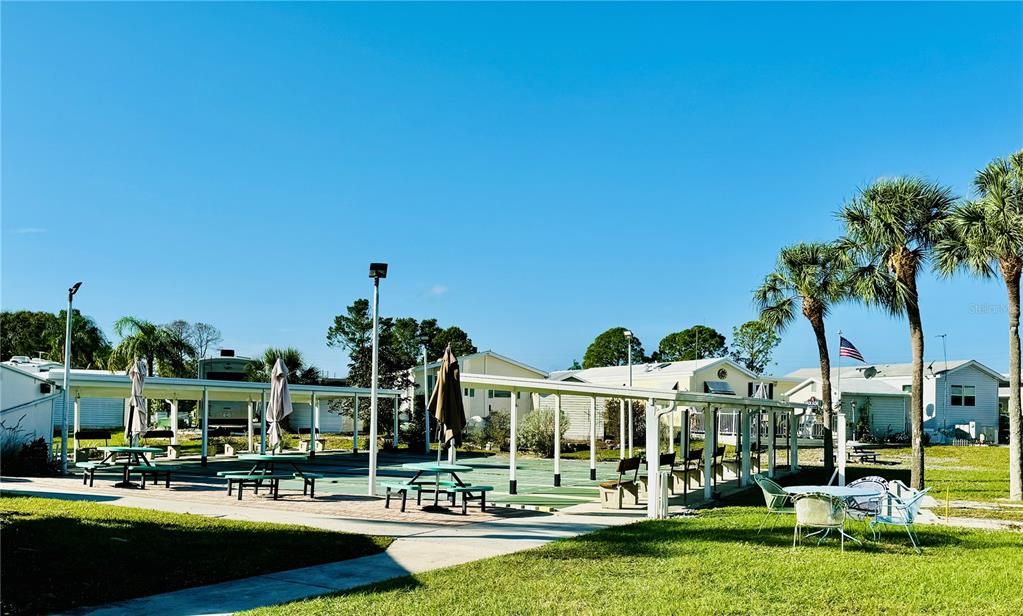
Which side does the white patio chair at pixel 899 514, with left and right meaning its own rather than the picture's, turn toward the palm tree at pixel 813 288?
right

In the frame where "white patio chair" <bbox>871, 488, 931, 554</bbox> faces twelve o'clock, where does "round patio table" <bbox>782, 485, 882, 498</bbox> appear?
The round patio table is roughly at 11 o'clock from the white patio chair.

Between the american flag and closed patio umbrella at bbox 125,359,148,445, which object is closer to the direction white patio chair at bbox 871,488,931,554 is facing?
the closed patio umbrella

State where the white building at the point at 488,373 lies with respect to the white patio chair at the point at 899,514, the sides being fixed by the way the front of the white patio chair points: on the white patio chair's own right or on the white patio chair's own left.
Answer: on the white patio chair's own right

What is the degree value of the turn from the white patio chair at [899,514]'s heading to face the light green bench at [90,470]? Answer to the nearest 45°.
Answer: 0° — it already faces it

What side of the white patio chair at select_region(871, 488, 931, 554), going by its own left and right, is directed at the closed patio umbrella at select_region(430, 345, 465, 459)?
front

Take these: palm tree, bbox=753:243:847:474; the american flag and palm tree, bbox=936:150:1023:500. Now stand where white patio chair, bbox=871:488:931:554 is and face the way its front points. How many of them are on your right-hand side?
3

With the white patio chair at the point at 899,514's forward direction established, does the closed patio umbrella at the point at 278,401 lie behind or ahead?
ahead

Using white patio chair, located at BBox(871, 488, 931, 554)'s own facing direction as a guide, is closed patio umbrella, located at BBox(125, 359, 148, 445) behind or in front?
in front

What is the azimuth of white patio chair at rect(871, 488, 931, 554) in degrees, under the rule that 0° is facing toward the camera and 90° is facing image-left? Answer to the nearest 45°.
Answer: approximately 90°

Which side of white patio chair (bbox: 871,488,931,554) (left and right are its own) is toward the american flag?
right

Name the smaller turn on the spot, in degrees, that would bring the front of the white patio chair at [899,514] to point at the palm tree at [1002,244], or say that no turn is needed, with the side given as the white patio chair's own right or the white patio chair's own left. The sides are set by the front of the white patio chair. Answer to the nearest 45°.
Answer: approximately 90° to the white patio chair's own right

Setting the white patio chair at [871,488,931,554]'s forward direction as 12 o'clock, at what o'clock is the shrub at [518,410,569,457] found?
The shrub is roughly at 2 o'clock from the white patio chair.
